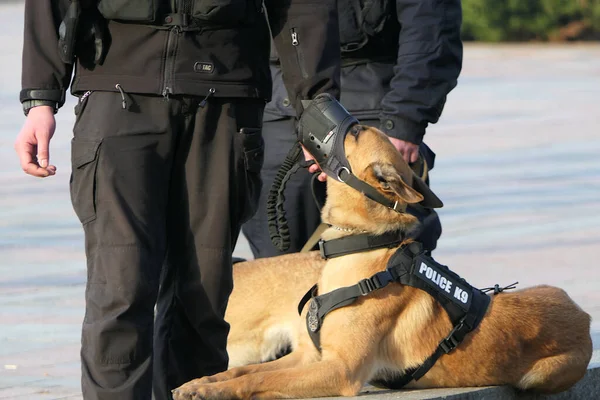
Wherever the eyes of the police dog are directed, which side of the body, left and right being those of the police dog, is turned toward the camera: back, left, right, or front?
left
